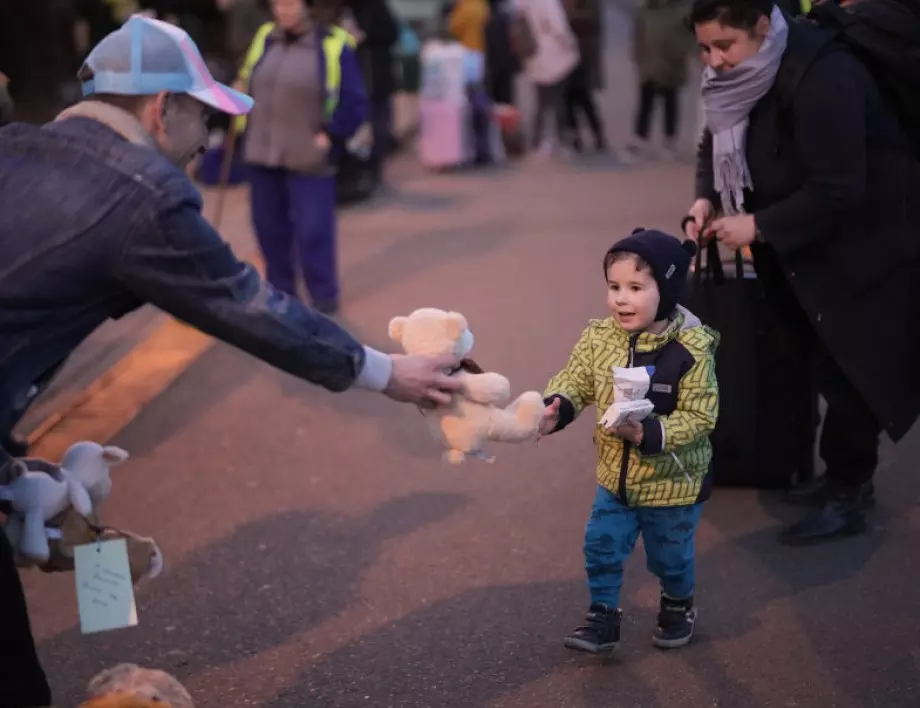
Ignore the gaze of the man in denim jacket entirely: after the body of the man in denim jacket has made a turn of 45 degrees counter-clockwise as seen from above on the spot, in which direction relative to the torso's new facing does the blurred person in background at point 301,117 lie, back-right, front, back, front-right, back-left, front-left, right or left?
front

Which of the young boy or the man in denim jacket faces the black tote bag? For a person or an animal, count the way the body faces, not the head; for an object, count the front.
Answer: the man in denim jacket

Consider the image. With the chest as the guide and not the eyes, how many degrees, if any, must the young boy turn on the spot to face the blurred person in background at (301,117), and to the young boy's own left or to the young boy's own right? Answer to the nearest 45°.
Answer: approximately 90° to the young boy's own right

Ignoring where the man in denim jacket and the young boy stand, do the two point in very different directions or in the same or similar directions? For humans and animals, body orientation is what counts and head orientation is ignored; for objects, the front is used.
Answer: very different directions

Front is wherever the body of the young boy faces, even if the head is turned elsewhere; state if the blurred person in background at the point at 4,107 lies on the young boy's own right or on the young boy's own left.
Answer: on the young boy's own right

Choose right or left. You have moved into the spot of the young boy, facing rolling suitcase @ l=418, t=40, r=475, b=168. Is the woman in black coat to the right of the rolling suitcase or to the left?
right

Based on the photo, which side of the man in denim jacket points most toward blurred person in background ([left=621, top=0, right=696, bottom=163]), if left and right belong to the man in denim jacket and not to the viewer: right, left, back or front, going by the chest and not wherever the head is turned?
left

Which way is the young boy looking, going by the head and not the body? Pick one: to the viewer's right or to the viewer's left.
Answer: to the viewer's left

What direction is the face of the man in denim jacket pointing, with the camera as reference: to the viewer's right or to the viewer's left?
to the viewer's right

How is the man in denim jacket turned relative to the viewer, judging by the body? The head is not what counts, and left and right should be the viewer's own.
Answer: facing away from the viewer and to the right of the viewer
